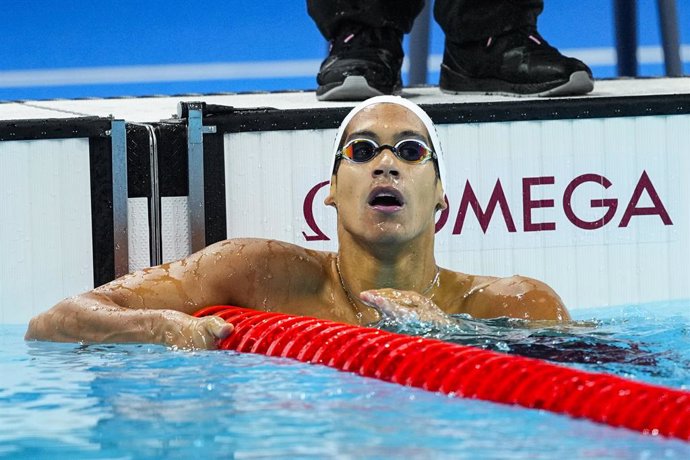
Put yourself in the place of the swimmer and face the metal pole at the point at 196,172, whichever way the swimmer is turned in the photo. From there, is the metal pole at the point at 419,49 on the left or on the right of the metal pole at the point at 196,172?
right

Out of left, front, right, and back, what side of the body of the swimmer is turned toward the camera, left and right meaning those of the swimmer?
front

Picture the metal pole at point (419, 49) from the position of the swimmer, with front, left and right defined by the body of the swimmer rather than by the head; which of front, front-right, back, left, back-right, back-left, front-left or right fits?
back

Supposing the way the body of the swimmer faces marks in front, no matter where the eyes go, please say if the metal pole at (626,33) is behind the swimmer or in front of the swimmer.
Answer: behind

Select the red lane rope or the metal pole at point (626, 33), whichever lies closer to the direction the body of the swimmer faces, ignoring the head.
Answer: the red lane rope

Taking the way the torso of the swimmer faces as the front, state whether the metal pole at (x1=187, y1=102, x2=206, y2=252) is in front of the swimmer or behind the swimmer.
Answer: behind
